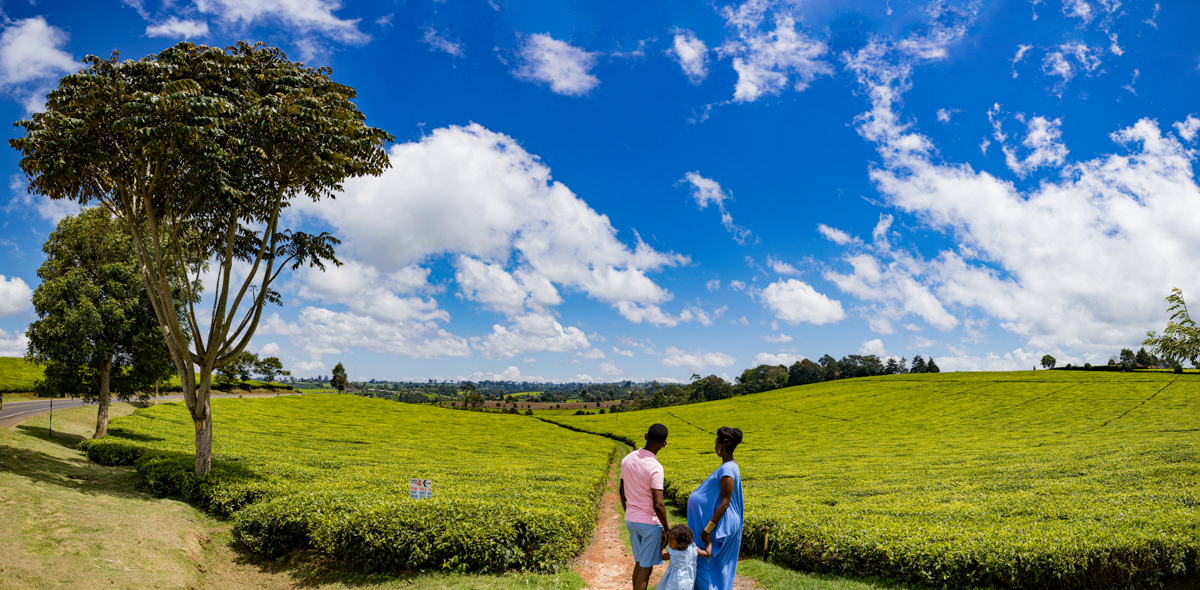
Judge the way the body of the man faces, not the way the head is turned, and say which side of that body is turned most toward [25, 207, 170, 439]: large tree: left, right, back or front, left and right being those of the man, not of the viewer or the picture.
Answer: left

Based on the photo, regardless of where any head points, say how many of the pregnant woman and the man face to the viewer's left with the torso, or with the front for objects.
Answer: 1

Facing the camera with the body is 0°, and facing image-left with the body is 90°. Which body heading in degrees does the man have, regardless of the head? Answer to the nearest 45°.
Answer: approximately 225°

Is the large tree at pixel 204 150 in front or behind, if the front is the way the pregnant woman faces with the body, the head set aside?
in front

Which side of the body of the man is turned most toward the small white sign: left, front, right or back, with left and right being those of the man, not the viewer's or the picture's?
left

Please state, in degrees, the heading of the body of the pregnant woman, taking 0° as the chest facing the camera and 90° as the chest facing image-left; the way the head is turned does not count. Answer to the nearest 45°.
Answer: approximately 90°

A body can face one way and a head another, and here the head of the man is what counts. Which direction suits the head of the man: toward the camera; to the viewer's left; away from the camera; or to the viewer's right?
away from the camera
